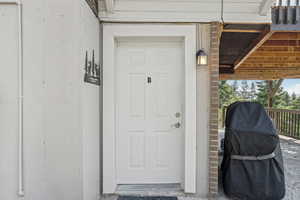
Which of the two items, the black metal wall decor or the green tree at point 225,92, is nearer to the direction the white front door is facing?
the black metal wall decor

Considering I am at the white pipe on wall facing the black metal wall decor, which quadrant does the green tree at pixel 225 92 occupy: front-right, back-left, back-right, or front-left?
front-left

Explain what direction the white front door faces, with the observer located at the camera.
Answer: facing the viewer

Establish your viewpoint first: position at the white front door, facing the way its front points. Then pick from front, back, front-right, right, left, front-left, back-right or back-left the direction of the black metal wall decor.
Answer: front-right

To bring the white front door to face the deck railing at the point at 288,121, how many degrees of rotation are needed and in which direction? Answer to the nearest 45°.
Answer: approximately 135° to its left

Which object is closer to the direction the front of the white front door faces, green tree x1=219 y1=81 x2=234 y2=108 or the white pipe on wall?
the white pipe on wall

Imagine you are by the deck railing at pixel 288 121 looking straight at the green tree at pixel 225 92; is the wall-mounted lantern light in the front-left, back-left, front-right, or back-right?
back-left

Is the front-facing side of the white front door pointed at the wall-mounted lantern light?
no

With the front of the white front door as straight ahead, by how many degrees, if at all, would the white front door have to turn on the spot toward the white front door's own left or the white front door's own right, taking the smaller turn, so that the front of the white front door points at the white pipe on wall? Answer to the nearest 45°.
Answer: approximately 45° to the white front door's own right

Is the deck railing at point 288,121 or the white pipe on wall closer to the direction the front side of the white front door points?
the white pipe on wall

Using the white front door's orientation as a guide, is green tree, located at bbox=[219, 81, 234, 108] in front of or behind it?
behind
